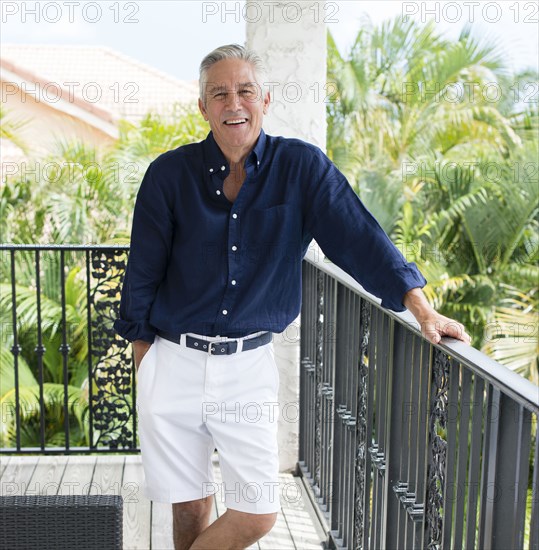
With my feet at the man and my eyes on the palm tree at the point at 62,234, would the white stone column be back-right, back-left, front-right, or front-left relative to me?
front-right

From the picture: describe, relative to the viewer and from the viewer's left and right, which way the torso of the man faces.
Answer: facing the viewer

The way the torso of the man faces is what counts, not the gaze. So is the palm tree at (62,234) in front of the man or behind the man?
behind

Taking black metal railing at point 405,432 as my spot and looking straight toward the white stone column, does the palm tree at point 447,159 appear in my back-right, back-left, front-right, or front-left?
front-right

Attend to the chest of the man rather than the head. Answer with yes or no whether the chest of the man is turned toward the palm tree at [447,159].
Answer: no

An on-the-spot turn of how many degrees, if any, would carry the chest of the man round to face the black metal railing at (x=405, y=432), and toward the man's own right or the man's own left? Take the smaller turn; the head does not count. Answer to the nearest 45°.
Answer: approximately 90° to the man's own left

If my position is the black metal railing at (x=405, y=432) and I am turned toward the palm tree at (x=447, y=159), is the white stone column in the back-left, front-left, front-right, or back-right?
front-left

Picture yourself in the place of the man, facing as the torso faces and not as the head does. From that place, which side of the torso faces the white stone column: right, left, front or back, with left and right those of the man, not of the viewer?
back

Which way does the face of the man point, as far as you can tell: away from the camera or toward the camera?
toward the camera

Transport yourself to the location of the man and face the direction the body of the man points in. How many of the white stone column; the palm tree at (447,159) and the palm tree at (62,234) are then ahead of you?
0
